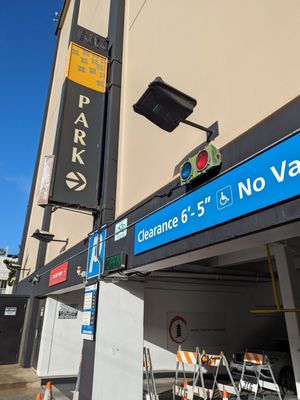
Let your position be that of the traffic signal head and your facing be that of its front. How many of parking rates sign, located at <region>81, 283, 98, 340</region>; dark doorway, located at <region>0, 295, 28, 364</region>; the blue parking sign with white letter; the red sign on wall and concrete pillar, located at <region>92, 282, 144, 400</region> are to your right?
5

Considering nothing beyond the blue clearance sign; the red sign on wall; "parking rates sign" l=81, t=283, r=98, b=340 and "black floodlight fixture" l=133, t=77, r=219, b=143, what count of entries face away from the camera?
0

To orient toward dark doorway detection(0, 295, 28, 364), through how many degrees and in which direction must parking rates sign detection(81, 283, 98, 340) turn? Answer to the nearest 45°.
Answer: approximately 135° to its right

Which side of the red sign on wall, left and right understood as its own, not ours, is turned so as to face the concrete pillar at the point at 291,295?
left

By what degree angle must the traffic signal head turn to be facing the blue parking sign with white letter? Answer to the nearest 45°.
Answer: approximately 90° to its right

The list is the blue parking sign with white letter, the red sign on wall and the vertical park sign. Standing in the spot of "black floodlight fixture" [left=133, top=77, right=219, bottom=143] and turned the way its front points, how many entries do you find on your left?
0

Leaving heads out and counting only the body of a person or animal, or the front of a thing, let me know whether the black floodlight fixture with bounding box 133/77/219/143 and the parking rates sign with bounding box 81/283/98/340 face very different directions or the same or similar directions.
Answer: same or similar directions

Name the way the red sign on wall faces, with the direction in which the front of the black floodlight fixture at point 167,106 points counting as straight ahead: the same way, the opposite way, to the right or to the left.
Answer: the same way

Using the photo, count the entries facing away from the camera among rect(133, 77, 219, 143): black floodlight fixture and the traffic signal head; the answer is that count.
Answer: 0

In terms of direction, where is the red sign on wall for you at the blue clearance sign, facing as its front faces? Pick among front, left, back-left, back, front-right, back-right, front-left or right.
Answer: right

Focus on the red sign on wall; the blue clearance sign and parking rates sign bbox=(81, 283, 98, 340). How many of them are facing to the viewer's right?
0

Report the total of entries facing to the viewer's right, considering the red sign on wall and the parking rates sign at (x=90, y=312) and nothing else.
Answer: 0

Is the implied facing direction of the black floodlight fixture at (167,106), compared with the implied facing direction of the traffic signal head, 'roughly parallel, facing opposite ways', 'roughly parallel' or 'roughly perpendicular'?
roughly parallel

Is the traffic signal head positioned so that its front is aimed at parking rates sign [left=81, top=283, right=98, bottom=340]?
no

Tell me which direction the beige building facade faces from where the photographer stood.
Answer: facing the viewer and to the left of the viewer

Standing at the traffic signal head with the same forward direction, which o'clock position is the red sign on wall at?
The red sign on wall is roughly at 3 o'clock from the traffic signal head.

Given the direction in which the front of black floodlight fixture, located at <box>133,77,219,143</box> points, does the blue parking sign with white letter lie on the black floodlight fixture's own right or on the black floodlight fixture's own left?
on the black floodlight fixture's own right

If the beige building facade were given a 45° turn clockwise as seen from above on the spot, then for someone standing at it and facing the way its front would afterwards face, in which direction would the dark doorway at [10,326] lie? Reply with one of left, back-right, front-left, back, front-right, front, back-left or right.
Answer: front-right
